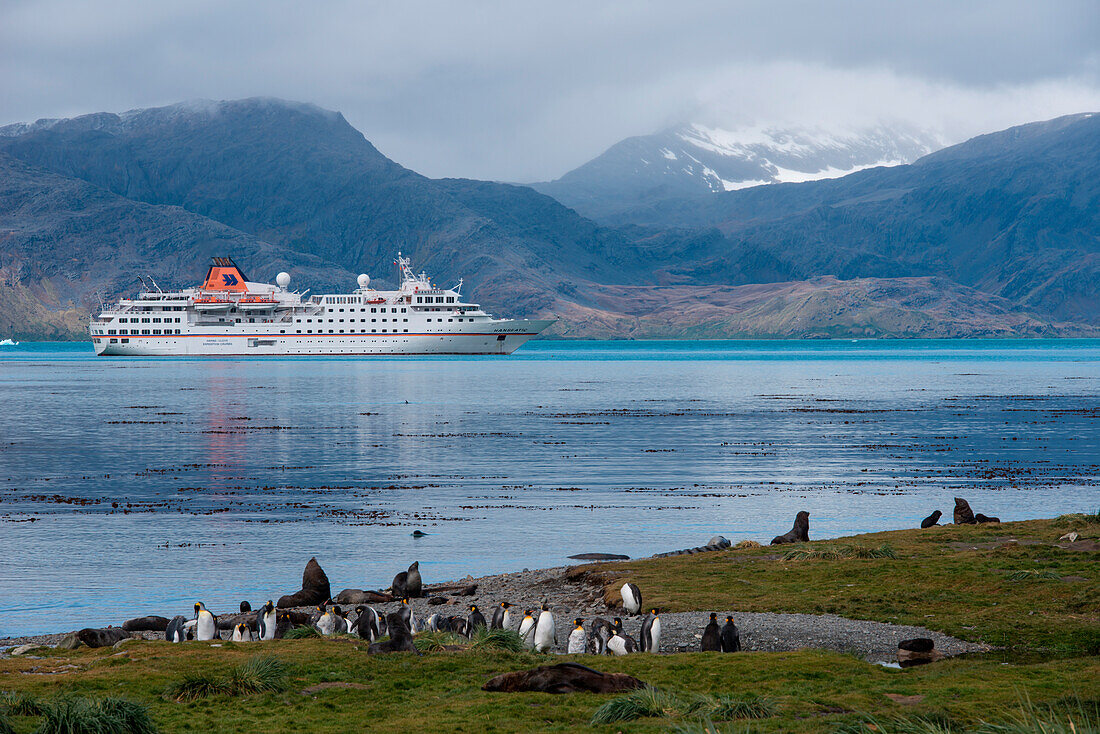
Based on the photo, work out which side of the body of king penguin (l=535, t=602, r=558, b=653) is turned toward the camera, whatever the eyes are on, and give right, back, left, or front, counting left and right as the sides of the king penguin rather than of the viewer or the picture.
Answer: front

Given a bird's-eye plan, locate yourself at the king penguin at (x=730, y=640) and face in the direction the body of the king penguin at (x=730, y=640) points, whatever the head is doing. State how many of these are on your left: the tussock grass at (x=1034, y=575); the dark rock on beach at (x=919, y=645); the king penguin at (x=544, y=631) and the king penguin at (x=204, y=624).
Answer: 2

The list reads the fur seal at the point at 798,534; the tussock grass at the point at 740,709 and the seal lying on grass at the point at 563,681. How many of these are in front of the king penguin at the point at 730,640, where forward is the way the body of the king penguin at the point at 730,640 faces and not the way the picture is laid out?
1

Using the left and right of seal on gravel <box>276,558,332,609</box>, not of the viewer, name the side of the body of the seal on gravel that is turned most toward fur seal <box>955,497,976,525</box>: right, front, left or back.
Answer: front

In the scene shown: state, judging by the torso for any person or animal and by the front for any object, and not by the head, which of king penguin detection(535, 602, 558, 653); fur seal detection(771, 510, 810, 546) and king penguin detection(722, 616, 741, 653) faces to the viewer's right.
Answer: the fur seal

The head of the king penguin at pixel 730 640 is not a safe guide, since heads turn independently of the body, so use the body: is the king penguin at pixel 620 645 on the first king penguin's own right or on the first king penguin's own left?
on the first king penguin's own left

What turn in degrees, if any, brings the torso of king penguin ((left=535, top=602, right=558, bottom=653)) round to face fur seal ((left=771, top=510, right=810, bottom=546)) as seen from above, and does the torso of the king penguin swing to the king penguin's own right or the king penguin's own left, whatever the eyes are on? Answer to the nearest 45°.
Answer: approximately 135° to the king penguin's own left

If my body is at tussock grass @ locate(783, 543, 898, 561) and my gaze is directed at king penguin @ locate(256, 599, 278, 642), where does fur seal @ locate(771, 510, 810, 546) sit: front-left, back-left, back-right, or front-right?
back-right

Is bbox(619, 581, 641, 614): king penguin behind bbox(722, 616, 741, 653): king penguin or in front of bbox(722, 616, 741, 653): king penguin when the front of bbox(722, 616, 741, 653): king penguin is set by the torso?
in front

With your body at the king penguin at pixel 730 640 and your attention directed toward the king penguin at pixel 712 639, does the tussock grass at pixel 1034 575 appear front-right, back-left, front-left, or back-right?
back-right

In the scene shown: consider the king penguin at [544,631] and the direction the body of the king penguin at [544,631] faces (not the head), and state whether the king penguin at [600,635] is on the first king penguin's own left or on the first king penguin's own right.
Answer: on the first king penguin's own left

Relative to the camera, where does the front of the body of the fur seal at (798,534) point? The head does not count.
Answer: to the viewer's right

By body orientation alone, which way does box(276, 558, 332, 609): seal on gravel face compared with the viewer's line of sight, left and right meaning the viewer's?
facing to the right of the viewer

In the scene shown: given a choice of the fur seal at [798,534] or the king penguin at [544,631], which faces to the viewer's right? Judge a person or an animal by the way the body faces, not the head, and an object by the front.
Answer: the fur seal

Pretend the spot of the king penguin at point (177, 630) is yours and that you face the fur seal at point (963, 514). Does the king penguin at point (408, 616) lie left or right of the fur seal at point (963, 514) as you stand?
right
